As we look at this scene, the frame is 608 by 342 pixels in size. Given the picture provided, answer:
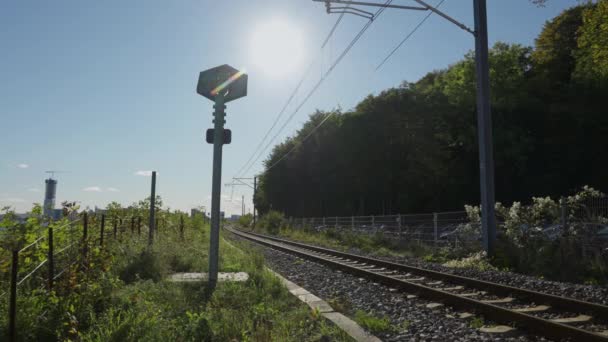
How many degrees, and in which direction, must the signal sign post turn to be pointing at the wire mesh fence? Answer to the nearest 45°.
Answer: approximately 45° to its right

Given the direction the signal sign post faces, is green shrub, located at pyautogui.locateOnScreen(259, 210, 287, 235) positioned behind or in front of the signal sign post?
in front

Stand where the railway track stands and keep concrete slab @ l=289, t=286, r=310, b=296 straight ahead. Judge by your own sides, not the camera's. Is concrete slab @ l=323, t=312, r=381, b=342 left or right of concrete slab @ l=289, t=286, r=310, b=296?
left

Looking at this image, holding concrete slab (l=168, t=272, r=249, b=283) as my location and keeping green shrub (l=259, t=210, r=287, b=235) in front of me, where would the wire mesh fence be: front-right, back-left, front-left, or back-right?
front-right

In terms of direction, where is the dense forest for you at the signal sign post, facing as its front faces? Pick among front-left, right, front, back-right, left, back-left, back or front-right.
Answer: front-right

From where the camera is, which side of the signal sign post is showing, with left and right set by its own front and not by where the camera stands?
back
